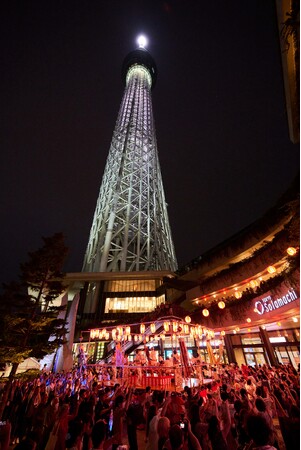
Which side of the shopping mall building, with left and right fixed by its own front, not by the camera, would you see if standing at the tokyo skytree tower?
right

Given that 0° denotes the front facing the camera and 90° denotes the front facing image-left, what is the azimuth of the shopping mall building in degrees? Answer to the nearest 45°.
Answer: approximately 45°
